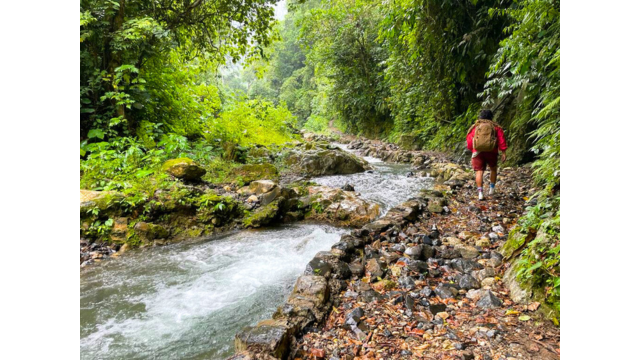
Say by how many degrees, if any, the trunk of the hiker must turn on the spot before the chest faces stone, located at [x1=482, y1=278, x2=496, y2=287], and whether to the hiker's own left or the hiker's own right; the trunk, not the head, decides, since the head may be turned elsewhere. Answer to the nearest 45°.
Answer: approximately 180°

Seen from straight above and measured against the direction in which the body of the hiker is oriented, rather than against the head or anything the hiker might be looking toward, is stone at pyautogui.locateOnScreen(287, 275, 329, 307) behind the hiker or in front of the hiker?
behind

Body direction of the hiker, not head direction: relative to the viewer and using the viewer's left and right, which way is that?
facing away from the viewer

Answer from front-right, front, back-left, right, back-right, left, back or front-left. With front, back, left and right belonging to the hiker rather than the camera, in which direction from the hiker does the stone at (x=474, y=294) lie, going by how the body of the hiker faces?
back

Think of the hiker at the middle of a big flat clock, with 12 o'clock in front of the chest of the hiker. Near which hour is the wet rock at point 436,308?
The wet rock is roughly at 6 o'clock from the hiker.

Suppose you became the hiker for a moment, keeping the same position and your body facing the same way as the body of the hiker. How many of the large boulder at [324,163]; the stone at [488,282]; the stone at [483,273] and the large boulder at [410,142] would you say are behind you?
2

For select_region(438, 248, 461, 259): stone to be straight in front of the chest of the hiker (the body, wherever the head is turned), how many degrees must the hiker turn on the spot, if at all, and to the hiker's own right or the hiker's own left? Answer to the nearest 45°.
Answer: approximately 180°

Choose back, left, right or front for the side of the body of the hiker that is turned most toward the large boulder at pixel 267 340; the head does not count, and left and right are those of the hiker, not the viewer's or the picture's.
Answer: back

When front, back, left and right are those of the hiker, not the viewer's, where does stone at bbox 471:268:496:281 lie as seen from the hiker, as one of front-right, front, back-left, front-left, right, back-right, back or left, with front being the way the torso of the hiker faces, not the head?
back

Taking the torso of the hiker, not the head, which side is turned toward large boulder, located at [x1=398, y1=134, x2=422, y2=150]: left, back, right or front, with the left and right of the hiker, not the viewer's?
front

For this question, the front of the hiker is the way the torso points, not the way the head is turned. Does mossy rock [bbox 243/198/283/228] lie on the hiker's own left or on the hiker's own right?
on the hiker's own left

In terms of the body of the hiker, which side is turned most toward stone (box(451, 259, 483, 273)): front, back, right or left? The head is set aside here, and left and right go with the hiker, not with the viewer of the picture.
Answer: back

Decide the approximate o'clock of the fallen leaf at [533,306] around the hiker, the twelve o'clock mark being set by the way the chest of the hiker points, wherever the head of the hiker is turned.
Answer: The fallen leaf is roughly at 6 o'clock from the hiker.

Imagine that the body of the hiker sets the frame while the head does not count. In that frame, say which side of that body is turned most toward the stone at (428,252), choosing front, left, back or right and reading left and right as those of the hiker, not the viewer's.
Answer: back

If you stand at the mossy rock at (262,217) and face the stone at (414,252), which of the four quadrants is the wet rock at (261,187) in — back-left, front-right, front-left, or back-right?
back-left

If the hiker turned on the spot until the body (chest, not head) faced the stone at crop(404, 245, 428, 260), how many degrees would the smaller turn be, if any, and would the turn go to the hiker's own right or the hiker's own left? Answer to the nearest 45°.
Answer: approximately 180°

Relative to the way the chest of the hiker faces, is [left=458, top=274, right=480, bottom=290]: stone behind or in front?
behind

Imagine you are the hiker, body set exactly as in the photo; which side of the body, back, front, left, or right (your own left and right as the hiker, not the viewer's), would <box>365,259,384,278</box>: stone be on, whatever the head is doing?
back
